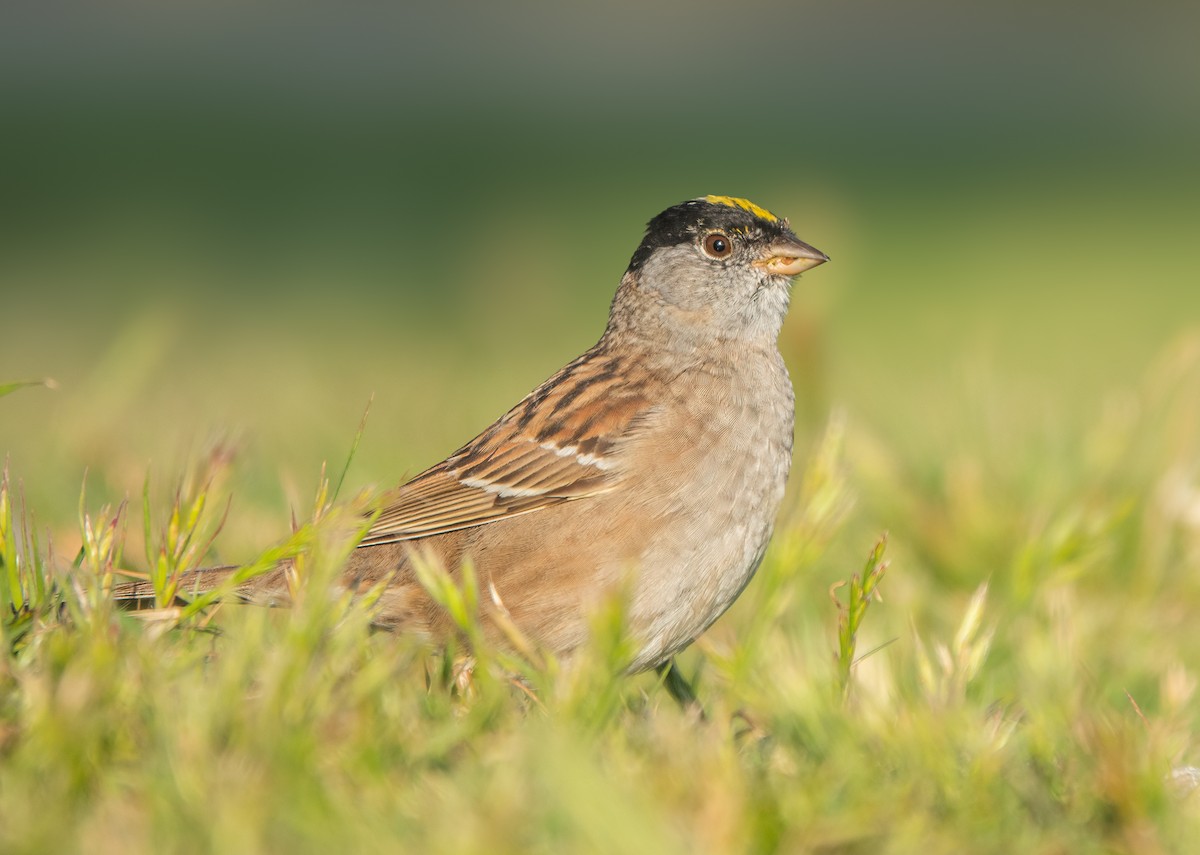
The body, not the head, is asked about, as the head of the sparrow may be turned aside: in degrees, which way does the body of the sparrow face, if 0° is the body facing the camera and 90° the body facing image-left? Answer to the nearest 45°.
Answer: approximately 270°
